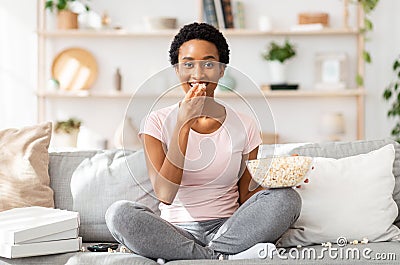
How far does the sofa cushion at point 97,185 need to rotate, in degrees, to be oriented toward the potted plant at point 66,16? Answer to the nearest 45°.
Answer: approximately 180°

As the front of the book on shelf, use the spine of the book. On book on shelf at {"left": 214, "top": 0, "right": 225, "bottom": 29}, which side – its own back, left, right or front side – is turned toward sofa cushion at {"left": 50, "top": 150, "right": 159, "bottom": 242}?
front

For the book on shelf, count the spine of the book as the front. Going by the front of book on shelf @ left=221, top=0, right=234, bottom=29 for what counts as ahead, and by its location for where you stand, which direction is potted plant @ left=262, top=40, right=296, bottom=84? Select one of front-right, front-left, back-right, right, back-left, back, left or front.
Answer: left

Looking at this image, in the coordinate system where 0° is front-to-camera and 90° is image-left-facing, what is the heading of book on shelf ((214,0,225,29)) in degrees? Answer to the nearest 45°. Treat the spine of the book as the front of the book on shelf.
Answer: approximately 0°

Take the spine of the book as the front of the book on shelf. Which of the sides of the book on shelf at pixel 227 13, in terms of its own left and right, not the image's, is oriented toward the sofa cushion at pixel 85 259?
front

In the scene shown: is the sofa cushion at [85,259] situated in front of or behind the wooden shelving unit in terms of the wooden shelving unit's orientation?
in front

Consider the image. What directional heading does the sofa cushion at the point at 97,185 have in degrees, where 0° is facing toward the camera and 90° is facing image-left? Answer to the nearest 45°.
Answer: approximately 0°

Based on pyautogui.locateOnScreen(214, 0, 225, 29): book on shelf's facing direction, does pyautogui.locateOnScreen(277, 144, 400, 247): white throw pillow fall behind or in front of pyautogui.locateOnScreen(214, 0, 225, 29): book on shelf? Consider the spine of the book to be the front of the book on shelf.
in front

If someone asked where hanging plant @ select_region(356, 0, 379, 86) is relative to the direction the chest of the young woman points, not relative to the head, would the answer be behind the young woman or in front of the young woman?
behind

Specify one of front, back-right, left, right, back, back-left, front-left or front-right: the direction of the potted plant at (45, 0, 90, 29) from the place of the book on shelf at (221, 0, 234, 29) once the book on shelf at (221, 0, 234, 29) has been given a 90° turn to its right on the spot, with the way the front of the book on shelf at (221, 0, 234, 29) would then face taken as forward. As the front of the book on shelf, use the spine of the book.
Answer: front
